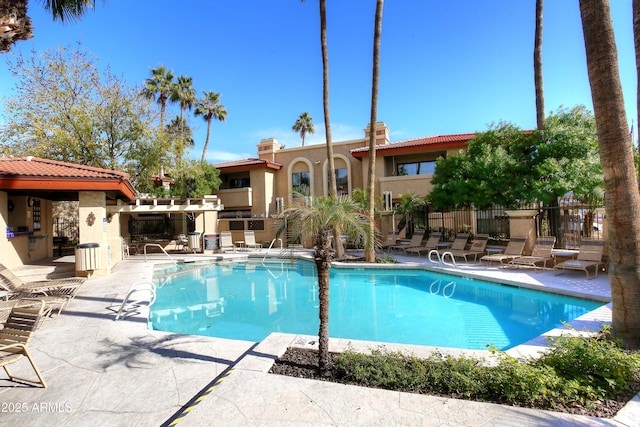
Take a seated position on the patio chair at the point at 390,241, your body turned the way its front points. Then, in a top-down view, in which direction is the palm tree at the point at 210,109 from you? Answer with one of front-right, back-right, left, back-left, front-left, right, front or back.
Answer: right

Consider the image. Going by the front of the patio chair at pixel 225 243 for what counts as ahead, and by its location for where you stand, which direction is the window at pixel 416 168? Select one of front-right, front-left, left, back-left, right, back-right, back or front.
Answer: left

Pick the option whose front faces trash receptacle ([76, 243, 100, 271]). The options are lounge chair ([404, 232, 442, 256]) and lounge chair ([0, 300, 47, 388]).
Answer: lounge chair ([404, 232, 442, 256])

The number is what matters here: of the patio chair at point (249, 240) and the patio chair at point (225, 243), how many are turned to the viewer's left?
0

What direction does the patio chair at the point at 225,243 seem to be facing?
toward the camera

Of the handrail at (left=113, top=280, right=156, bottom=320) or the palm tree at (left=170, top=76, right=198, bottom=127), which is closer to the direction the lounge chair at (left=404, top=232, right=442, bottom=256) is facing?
the handrail

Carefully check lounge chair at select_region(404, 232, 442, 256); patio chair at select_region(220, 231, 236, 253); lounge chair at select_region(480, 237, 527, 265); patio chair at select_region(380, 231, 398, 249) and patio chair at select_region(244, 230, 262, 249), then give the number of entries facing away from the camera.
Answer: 0

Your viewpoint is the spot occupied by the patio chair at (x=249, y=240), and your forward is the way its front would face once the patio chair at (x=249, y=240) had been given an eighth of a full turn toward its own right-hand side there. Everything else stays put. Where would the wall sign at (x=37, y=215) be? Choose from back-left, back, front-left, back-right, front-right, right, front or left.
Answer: front-right

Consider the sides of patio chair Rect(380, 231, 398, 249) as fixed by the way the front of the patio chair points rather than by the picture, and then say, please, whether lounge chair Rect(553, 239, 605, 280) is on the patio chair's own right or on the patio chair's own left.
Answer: on the patio chair's own left

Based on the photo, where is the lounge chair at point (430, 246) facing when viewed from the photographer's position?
facing the viewer and to the left of the viewer

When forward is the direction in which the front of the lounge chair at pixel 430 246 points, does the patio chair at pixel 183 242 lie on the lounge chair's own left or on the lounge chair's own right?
on the lounge chair's own right

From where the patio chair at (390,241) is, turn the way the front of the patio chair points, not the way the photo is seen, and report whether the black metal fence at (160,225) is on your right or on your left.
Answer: on your right

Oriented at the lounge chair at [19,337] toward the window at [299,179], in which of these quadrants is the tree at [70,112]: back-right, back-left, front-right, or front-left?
front-left

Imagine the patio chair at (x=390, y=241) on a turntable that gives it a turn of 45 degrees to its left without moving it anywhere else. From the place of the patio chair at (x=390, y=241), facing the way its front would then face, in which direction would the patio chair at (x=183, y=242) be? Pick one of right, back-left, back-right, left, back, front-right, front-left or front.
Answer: right

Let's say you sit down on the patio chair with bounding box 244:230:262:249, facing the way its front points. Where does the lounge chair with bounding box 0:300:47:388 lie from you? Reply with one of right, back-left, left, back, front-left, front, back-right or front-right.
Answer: front-right
